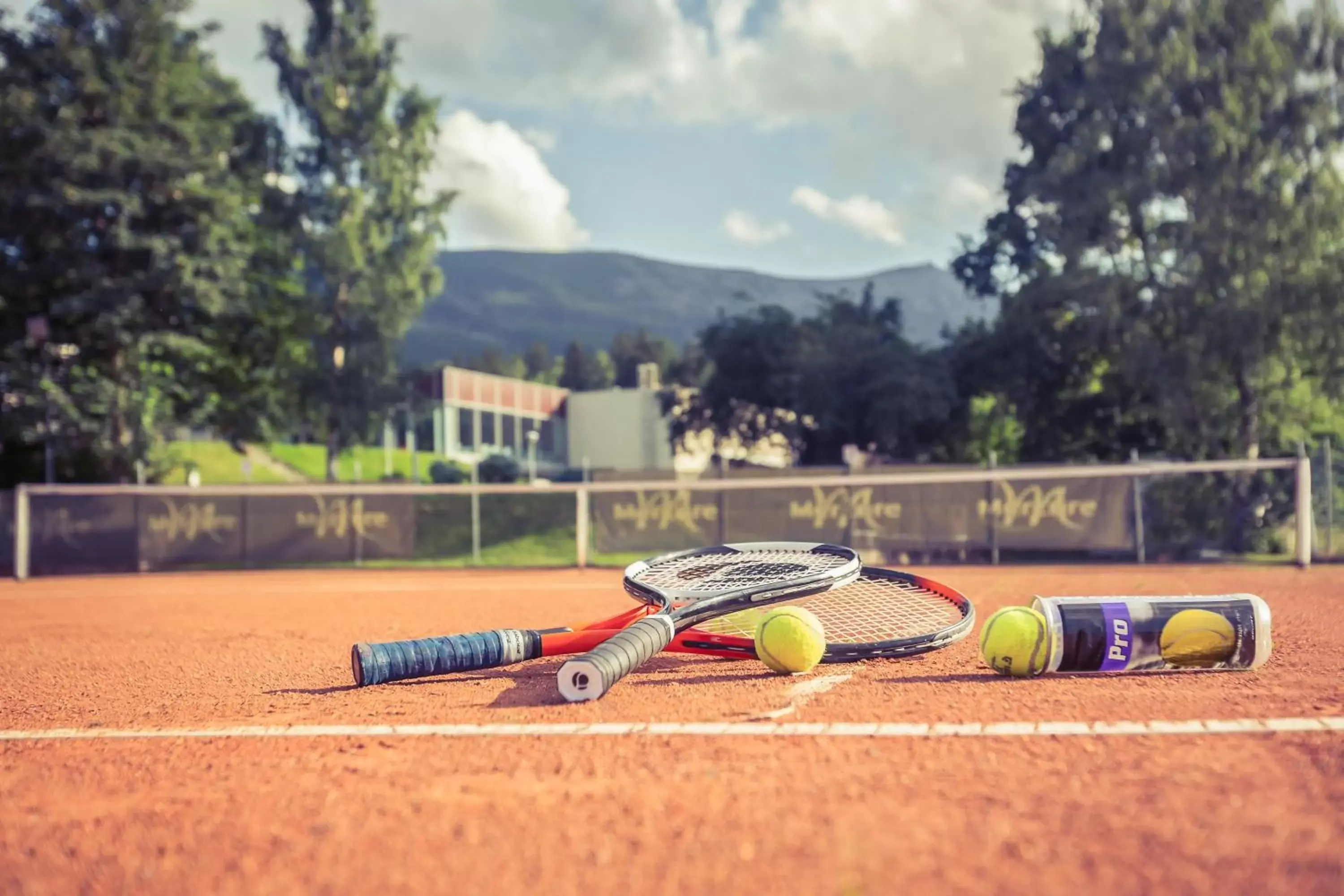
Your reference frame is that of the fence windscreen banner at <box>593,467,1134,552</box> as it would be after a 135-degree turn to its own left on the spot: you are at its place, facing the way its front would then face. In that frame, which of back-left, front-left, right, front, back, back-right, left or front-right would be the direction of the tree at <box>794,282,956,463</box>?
front-left

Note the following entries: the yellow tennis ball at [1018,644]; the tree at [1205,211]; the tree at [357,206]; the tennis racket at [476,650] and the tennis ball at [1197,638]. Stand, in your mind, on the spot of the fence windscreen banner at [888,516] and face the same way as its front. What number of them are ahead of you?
3

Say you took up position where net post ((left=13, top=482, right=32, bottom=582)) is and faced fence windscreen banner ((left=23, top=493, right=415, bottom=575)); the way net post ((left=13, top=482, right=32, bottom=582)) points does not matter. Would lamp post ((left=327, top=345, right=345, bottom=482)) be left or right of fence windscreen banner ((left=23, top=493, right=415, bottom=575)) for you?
left

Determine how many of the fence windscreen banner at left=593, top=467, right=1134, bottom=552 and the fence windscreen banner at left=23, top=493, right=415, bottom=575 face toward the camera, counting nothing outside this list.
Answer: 2

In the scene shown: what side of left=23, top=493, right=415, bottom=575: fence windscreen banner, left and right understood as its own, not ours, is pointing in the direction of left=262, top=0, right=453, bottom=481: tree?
back

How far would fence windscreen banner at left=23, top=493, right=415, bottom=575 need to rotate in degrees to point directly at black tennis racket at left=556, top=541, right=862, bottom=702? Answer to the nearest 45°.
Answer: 0° — it already faces it

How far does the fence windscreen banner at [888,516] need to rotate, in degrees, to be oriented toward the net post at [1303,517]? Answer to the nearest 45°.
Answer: approximately 45° to its left

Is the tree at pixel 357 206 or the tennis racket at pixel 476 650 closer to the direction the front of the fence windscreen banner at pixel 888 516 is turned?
the tennis racket

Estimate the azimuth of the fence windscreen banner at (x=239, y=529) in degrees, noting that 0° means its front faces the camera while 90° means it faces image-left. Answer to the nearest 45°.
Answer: approximately 0°

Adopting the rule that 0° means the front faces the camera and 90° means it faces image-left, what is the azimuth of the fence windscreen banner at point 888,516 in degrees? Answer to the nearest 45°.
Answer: approximately 0°

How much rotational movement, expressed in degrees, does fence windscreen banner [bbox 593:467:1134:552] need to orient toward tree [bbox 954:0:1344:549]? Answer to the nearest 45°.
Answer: approximately 135° to its left

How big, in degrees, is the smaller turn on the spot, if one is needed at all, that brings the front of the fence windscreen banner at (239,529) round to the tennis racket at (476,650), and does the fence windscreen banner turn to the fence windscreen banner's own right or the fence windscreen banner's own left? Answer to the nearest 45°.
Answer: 0° — it already faces it
